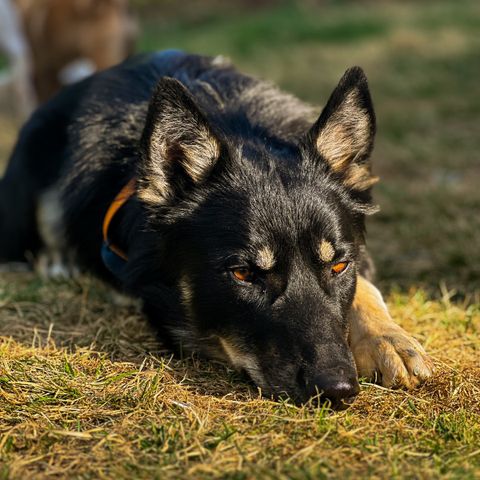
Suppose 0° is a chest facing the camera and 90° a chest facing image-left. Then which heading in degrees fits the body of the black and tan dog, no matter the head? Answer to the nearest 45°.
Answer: approximately 315°

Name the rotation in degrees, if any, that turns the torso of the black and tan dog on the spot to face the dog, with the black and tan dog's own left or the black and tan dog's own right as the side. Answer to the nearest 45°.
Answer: approximately 135° to the black and tan dog's own left
